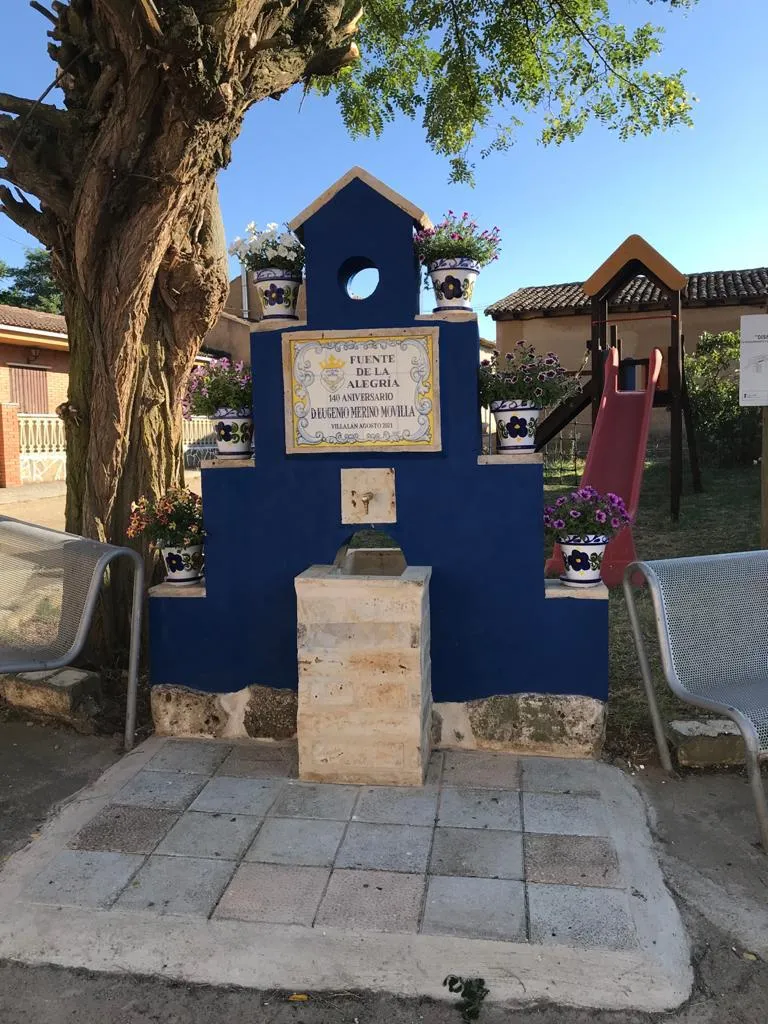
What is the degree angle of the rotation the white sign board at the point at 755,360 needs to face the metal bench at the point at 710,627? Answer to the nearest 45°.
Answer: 0° — it already faces it

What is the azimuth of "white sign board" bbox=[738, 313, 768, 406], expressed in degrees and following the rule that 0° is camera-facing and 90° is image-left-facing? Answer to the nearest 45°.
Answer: approximately 0°

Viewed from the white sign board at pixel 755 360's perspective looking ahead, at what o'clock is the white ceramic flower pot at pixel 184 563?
The white ceramic flower pot is roughly at 2 o'clock from the white sign board.

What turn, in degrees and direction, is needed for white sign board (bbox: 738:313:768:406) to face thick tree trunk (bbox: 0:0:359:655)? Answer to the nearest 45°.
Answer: approximately 90° to its right

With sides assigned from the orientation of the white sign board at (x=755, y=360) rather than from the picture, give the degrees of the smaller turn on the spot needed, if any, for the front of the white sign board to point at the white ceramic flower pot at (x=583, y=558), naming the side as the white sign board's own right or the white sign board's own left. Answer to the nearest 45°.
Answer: approximately 45° to the white sign board's own right
